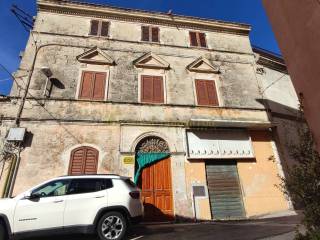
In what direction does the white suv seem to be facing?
to the viewer's left

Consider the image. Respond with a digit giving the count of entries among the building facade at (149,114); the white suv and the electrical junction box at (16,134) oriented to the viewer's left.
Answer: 1

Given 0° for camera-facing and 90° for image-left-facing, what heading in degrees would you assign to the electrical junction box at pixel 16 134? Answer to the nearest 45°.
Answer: approximately 0°

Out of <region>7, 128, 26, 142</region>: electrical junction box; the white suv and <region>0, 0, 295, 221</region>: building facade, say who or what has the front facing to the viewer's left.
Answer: the white suv

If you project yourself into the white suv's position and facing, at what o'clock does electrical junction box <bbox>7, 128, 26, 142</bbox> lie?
The electrical junction box is roughly at 2 o'clock from the white suv.

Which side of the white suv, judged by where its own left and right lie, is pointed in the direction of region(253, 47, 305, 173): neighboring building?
back

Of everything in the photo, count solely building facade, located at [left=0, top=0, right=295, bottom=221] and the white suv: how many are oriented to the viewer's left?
1

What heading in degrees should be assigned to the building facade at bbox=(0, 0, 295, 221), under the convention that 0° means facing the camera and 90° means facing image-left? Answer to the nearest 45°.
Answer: approximately 0°

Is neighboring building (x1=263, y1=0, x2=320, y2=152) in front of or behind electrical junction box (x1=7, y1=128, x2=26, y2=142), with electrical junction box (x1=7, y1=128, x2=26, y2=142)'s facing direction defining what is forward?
in front
